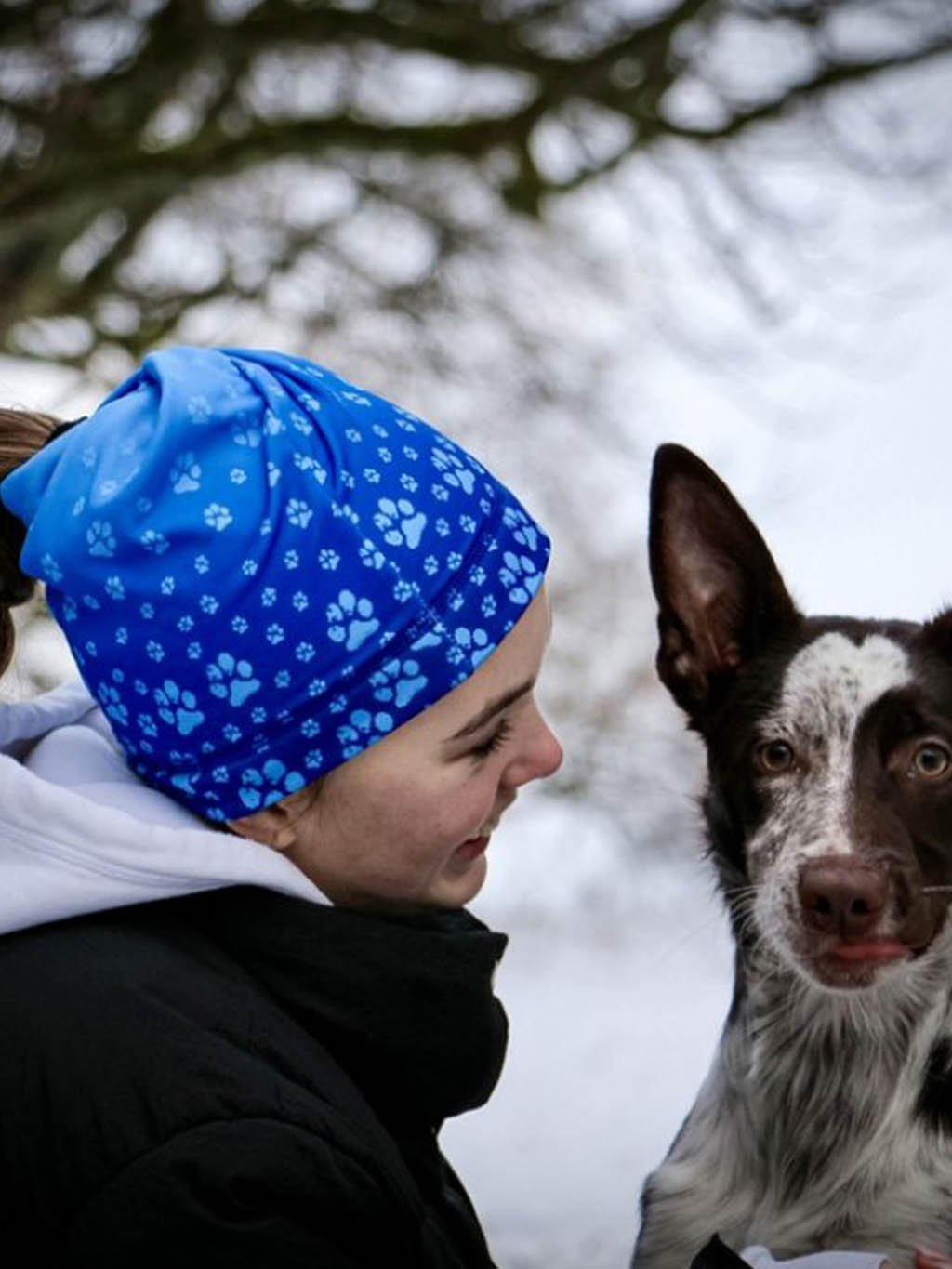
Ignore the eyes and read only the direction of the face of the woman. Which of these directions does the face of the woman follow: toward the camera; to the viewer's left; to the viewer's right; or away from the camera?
to the viewer's right

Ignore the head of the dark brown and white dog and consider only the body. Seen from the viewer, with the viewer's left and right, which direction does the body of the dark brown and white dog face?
facing the viewer

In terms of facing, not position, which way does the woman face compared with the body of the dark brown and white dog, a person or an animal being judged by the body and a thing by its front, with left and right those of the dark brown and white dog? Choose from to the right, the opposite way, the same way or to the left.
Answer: to the left

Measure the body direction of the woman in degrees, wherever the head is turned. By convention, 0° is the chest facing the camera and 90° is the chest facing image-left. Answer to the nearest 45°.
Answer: approximately 270°

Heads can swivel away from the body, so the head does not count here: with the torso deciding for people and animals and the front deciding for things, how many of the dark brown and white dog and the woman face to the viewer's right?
1

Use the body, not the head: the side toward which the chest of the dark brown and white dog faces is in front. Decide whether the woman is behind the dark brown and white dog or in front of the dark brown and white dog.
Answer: in front

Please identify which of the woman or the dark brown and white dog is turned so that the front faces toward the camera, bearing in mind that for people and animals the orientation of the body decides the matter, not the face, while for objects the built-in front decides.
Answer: the dark brown and white dog
